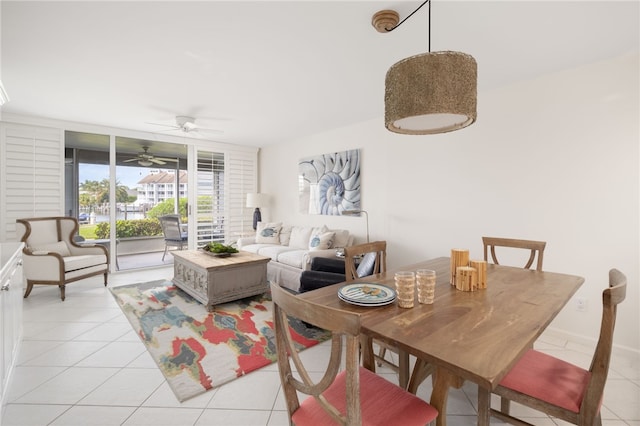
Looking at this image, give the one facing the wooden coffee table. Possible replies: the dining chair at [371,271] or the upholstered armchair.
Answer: the upholstered armchair

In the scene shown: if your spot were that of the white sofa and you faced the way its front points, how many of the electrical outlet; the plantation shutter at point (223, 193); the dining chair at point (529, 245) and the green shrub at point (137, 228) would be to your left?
2

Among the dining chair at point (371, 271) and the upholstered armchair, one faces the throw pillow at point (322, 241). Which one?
the upholstered armchair

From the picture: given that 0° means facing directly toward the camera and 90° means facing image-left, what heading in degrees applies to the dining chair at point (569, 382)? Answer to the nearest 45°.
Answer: approximately 135°

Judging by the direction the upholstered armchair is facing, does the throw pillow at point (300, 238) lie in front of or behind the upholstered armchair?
in front

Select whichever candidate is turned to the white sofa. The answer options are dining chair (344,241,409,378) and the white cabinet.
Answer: the white cabinet

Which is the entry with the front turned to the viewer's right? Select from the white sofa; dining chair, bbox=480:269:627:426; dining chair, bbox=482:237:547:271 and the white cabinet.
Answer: the white cabinet

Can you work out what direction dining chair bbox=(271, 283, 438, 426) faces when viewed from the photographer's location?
facing away from the viewer and to the right of the viewer

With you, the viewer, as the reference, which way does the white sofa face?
facing the viewer and to the left of the viewer

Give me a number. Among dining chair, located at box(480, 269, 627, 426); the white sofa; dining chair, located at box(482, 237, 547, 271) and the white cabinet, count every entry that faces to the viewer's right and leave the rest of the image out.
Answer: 1

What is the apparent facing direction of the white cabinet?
to the viewer's right

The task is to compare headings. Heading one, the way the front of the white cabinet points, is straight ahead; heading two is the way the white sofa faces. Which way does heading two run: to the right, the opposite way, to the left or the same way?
the opposite way

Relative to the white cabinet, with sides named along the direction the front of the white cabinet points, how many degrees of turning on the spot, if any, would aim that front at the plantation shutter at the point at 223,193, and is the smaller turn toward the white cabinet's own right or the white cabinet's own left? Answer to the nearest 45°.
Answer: approximately 45° to the white cabinet's own left

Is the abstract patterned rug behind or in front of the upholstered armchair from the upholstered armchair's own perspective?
in front

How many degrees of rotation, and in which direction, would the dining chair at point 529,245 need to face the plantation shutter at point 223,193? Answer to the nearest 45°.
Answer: approximately 45° to its right

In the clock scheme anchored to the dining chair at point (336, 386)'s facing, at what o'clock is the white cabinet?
The white cabinet is roughly at 8 o'clock from the dining chair.

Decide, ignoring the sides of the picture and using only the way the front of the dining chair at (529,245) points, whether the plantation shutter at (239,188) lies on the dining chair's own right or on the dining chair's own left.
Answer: on the dining chair's own right

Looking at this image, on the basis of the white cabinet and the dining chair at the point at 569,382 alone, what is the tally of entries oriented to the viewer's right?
1
